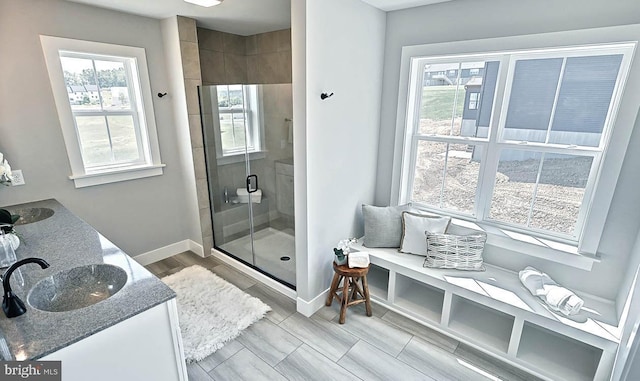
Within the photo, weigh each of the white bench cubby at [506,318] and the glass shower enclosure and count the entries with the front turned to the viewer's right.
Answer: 0

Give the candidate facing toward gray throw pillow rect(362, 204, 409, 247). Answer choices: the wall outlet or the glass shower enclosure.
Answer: the wall outlet

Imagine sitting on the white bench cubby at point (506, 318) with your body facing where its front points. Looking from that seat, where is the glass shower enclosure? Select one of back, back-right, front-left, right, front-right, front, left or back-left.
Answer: front-right

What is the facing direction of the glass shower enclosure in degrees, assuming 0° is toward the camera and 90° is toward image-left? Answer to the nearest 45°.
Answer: approximately 45°

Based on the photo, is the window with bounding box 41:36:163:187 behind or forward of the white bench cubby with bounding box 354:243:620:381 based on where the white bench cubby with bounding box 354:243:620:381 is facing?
forward

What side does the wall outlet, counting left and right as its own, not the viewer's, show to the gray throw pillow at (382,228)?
front

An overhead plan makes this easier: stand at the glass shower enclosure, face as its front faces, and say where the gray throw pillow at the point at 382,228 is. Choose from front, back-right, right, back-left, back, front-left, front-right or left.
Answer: left

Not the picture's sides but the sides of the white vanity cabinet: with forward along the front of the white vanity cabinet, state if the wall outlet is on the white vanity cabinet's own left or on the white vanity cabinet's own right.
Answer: on the white vanity cabinet's own left

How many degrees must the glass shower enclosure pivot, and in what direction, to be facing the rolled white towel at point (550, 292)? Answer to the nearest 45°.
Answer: approximately 90° to its left

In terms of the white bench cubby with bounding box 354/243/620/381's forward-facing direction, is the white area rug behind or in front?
in front

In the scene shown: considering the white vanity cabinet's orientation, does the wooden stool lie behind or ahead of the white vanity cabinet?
ahead

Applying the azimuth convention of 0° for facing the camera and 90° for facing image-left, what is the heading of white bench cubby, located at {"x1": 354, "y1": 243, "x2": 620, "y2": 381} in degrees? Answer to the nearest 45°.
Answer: approximately 45°

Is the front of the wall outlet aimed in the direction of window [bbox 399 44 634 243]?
yes

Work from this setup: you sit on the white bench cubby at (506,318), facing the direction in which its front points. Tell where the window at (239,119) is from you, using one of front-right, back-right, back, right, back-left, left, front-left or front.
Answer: front-right

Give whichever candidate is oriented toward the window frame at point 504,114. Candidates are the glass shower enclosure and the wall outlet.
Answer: the wall outlet

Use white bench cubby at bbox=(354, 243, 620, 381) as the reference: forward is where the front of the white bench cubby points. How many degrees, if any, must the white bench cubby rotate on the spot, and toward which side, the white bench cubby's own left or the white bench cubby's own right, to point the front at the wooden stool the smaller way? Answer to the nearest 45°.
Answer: approximately 45° to the white bench cubby's own right
